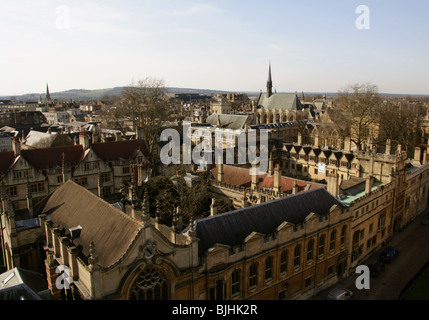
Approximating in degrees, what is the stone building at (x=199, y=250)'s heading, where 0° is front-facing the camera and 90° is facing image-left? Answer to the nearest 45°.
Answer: approximately 315°

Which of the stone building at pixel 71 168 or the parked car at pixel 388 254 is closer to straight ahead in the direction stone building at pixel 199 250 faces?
the parked car

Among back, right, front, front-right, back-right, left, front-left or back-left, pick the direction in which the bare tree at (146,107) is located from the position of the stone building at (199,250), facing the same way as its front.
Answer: back-left

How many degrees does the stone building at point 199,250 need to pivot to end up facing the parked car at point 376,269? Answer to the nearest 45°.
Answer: approximately 90° to its left

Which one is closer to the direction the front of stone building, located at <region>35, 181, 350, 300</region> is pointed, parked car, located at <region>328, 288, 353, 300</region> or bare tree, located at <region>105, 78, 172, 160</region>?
the parked car

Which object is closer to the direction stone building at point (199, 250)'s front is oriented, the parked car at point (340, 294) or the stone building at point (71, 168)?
the parked car

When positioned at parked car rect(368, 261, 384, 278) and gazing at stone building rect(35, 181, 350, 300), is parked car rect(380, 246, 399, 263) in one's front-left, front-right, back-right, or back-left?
back-right

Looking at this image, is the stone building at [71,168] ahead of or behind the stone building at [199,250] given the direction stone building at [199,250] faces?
behind
